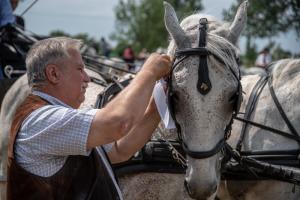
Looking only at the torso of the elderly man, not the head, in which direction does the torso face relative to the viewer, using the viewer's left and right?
facing to the right of the viewer

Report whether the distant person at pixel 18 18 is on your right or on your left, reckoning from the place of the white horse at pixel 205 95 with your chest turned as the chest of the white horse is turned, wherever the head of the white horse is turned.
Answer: on your right

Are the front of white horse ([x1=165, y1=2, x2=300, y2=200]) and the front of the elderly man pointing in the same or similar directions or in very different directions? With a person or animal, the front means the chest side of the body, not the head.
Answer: very different directions

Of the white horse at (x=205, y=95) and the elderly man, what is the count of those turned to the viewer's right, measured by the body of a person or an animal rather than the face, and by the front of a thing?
1

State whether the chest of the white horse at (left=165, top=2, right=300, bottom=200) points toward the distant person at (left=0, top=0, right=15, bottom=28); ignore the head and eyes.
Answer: no

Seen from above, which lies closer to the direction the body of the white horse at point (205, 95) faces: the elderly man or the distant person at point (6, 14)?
the elderly man

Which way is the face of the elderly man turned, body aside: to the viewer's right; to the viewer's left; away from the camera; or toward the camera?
to the viewer's right

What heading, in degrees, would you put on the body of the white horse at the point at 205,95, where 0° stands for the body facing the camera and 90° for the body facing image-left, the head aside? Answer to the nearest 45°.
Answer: approximately 45°

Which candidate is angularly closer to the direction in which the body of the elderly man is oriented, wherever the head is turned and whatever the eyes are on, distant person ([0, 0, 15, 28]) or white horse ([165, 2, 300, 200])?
the white horse

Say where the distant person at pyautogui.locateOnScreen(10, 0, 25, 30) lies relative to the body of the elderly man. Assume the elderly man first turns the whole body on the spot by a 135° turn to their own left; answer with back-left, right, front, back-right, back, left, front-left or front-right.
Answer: front-right
